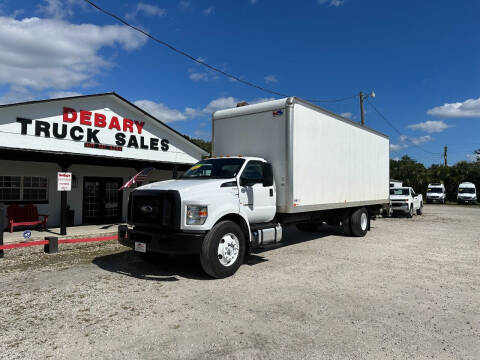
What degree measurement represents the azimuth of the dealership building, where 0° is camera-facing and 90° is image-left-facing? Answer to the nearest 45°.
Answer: approximately 315°

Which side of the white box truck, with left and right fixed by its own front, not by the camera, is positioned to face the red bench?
right

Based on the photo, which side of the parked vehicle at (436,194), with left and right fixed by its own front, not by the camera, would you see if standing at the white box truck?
front

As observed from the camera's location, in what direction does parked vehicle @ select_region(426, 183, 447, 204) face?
facing the viewer

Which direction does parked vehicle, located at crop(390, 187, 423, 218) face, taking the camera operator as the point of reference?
facing the viewer and to the left of the viewer

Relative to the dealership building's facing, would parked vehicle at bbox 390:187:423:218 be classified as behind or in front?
in front

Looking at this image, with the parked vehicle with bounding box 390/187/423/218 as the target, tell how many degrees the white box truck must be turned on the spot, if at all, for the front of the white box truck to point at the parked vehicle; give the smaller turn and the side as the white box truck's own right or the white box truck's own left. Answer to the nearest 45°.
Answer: approximately 180°

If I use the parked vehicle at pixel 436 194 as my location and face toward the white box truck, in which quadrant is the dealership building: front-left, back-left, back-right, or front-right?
front-right

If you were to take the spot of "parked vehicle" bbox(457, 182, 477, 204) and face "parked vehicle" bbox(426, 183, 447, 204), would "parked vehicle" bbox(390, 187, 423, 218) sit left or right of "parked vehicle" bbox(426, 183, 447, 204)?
left

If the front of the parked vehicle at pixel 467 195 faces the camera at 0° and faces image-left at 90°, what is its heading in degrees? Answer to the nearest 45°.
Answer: approximately 0°

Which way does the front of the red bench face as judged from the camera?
facing the viewer and to the right of the viewer

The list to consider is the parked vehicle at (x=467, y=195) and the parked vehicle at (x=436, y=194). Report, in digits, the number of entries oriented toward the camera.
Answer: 2

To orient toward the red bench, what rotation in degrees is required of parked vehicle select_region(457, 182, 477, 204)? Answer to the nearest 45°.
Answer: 0° — it already faces it

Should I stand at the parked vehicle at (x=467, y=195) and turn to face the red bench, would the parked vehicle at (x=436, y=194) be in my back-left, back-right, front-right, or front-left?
front-right

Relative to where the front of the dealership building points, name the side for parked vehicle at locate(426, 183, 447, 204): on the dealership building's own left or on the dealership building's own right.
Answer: on the dealership building's own left
